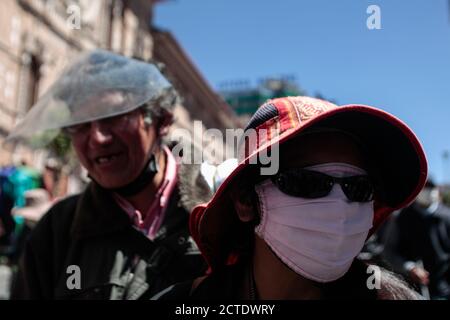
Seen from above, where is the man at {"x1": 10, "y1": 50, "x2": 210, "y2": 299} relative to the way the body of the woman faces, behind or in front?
behind

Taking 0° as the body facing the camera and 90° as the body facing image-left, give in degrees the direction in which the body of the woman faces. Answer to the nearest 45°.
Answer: approximately 315°

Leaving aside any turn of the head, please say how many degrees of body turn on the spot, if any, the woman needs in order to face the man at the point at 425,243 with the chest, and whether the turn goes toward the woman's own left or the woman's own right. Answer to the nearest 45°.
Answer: approximately 135° to the woman's own left
